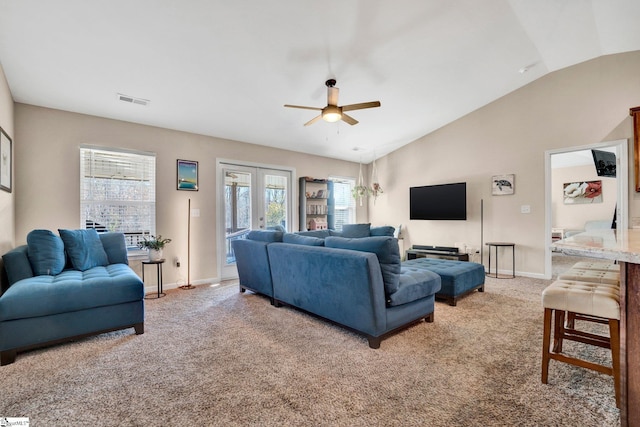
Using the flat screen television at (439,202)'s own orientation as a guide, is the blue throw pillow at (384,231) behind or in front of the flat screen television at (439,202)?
in front

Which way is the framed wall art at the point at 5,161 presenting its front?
to the viewer's right

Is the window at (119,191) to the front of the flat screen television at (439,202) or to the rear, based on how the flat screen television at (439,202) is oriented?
to the front

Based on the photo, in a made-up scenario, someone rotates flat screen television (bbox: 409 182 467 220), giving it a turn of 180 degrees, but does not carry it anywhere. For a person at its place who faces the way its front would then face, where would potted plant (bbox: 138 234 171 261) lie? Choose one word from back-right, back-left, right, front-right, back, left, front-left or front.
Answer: back

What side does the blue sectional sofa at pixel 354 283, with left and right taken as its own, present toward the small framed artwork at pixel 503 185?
front

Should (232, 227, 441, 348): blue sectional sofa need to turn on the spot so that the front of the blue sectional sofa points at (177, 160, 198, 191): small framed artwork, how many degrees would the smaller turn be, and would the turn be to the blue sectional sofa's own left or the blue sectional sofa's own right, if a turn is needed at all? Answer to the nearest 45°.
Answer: approximately 90° to the blue sectional sofa's own left

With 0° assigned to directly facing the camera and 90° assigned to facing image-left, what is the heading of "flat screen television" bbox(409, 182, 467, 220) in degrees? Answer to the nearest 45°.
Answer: approximately 45°

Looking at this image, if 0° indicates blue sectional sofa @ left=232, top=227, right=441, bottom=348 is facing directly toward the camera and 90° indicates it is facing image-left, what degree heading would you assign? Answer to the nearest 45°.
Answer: approximately 225°
